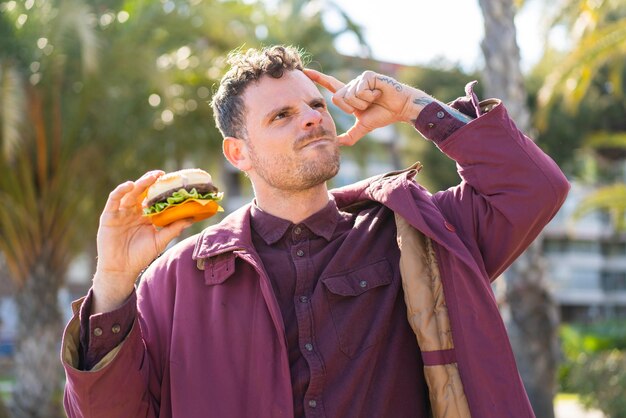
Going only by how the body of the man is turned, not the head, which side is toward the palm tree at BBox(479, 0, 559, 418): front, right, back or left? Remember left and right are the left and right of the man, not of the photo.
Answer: back

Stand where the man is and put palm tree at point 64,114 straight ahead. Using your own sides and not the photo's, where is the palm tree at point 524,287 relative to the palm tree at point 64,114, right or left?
right

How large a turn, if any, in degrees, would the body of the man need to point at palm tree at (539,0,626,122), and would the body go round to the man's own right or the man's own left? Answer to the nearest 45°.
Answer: approximately 135° to the man's own left

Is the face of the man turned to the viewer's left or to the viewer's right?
to the viewer's right

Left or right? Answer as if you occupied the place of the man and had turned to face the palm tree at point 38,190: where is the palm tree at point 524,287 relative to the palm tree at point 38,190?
right

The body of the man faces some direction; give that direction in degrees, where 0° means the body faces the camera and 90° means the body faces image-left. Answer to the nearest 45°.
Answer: approximately 0°

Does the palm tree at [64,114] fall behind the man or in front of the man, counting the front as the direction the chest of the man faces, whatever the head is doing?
behind

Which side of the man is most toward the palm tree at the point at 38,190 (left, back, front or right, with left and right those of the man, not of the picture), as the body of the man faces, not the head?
back
